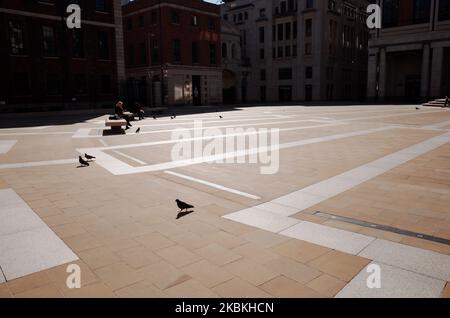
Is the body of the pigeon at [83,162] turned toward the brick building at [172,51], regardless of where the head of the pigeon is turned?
no

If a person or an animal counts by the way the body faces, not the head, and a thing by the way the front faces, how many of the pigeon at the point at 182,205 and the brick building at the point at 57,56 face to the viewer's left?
1

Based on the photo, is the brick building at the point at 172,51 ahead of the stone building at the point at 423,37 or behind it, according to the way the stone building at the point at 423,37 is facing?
ahead

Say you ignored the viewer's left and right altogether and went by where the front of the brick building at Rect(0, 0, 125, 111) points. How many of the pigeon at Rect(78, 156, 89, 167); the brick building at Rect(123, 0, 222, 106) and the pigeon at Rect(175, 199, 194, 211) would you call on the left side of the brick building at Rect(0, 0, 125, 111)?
1

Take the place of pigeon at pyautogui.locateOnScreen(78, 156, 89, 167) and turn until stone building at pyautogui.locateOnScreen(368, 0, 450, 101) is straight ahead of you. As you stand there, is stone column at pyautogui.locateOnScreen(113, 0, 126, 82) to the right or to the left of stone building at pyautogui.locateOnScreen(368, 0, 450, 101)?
left

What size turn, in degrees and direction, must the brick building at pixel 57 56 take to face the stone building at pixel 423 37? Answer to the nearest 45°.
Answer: approximately 45° to its left

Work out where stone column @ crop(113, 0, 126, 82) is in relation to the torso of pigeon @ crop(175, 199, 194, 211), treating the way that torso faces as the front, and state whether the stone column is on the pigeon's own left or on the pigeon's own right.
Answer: on the pigeon's own right

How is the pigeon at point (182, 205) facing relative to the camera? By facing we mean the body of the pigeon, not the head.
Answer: to the viewer's left

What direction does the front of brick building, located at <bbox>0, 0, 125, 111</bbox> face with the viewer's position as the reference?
facing the viewer and to the right of the viewer

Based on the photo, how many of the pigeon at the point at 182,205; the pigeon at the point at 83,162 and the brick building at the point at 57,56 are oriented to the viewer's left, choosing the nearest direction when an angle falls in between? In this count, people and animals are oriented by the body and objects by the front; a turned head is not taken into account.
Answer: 2

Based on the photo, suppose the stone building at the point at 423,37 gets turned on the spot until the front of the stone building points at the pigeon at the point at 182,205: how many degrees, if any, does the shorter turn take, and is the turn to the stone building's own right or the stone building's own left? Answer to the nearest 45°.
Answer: approximately 45° to the stone building's own left

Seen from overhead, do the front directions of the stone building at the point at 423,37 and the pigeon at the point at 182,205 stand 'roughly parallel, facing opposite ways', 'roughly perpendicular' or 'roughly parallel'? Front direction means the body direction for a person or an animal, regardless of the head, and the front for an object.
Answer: roughly parallel

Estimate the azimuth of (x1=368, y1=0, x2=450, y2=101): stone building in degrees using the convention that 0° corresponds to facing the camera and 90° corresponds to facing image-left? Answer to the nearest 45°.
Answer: approximately 45°

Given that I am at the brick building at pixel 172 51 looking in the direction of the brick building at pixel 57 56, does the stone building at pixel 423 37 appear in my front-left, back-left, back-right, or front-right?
back-left

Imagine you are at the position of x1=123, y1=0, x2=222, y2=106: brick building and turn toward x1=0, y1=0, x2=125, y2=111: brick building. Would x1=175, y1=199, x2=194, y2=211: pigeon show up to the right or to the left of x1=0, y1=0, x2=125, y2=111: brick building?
left

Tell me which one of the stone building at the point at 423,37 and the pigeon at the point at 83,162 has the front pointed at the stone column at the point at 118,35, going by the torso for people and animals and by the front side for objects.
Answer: the stone building

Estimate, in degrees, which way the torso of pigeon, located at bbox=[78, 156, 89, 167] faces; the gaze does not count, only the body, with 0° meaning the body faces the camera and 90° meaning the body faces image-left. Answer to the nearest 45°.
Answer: approximately 90°
